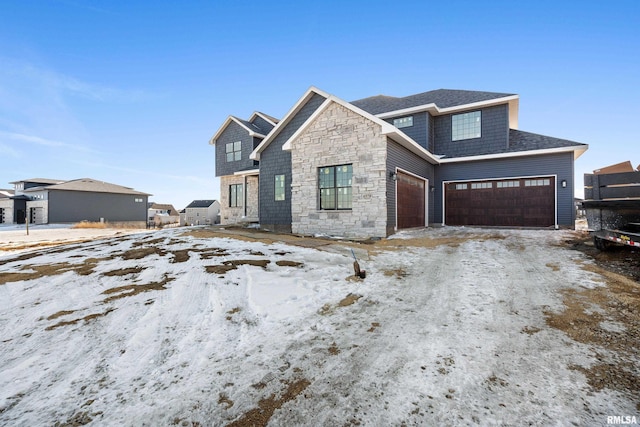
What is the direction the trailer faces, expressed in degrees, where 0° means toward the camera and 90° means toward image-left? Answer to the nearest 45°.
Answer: approximately 225°

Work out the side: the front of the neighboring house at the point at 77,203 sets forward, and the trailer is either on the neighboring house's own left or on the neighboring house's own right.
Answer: on the neighboring house's own left

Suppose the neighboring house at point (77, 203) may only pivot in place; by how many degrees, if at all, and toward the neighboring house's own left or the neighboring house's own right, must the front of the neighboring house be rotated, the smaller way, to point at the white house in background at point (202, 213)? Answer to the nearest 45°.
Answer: approximately 135° to the neighboring house's own left

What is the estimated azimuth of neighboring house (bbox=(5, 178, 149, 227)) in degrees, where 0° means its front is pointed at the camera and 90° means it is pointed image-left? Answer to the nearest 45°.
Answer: approximately 45°
